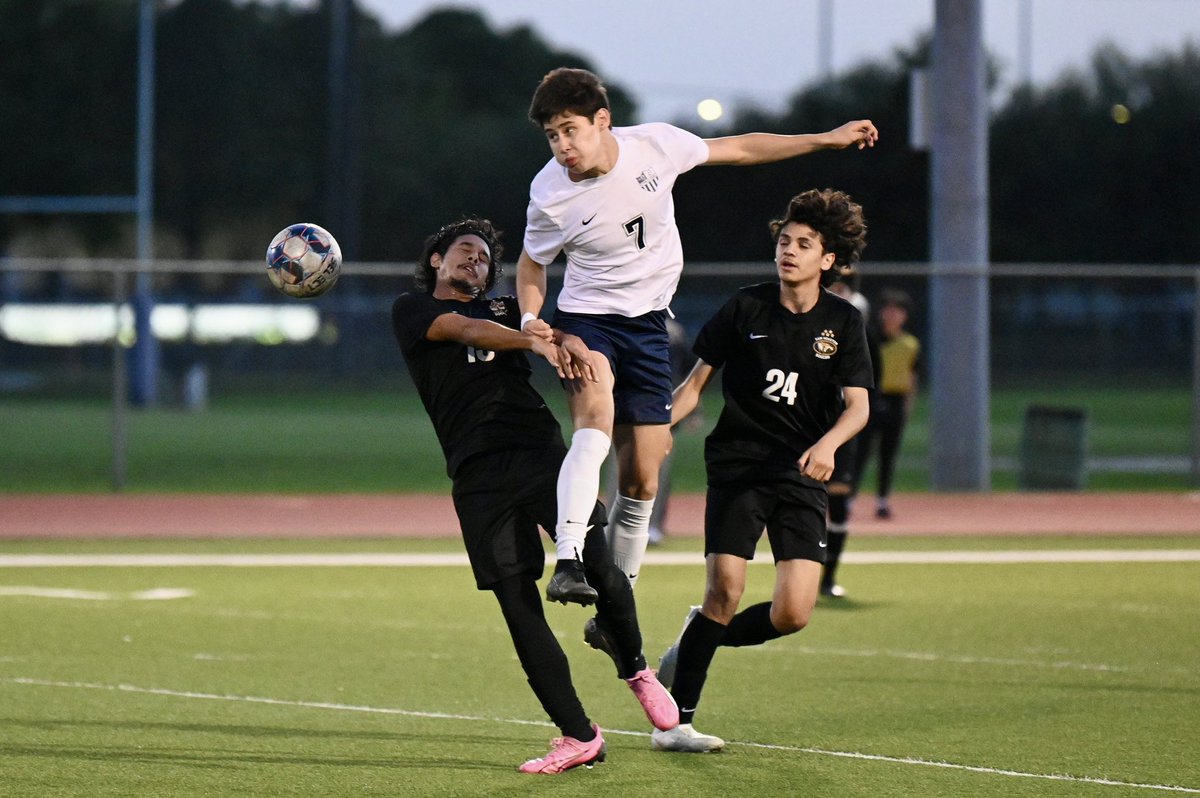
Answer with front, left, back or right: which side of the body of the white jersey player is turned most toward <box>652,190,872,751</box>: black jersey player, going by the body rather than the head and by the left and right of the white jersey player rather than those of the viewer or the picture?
left

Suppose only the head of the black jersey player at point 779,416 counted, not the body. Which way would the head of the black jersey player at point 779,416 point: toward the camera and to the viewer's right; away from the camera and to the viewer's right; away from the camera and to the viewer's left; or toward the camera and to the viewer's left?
toward the camera and to the viewer's left

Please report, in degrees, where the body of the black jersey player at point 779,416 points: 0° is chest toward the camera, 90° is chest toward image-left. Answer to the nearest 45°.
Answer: approximately 0°

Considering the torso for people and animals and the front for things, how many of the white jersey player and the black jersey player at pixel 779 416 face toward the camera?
2

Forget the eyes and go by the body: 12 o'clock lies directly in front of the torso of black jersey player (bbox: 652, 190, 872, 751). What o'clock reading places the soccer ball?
The soccer ball is roughly at 3 o'clock from the black jersey player.

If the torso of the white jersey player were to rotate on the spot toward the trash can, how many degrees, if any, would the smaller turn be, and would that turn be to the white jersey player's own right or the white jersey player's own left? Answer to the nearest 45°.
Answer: approximately 180°

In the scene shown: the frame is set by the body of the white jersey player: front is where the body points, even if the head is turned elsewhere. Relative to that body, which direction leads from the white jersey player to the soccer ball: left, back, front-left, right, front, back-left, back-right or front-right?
right

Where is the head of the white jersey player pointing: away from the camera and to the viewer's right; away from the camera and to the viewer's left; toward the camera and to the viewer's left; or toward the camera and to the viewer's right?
toward the camera and to the viewer's left

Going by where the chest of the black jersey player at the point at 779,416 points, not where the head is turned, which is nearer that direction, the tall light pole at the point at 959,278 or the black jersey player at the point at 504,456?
the black jersey player

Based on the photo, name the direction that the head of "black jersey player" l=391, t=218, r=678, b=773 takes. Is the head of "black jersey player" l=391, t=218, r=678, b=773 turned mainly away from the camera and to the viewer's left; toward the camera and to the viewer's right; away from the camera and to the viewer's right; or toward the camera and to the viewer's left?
toward the camera and to the viewer's right

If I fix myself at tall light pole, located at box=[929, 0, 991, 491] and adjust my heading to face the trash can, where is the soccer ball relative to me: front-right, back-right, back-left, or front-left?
back-right
